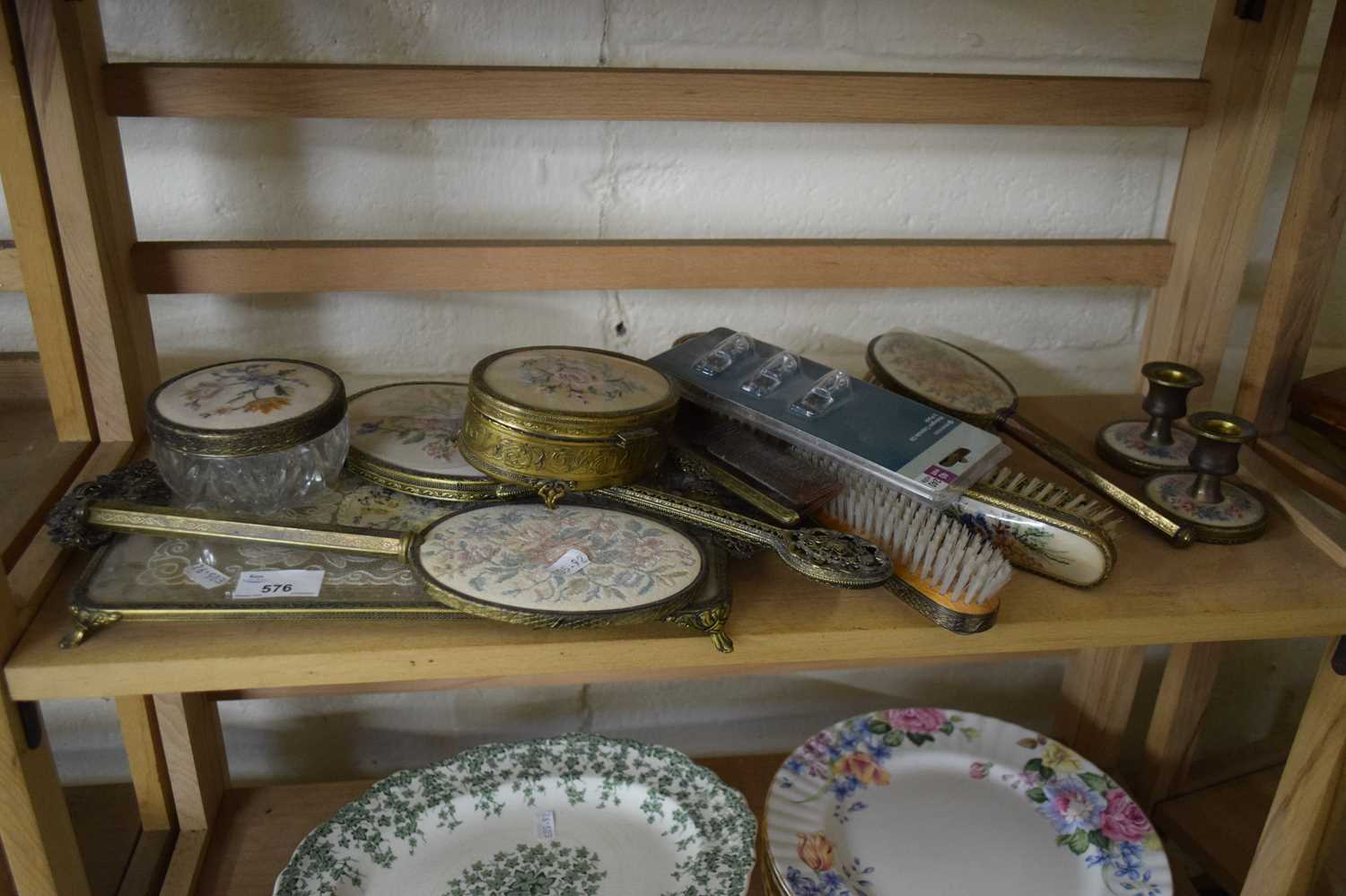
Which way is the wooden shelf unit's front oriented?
toward the camera
